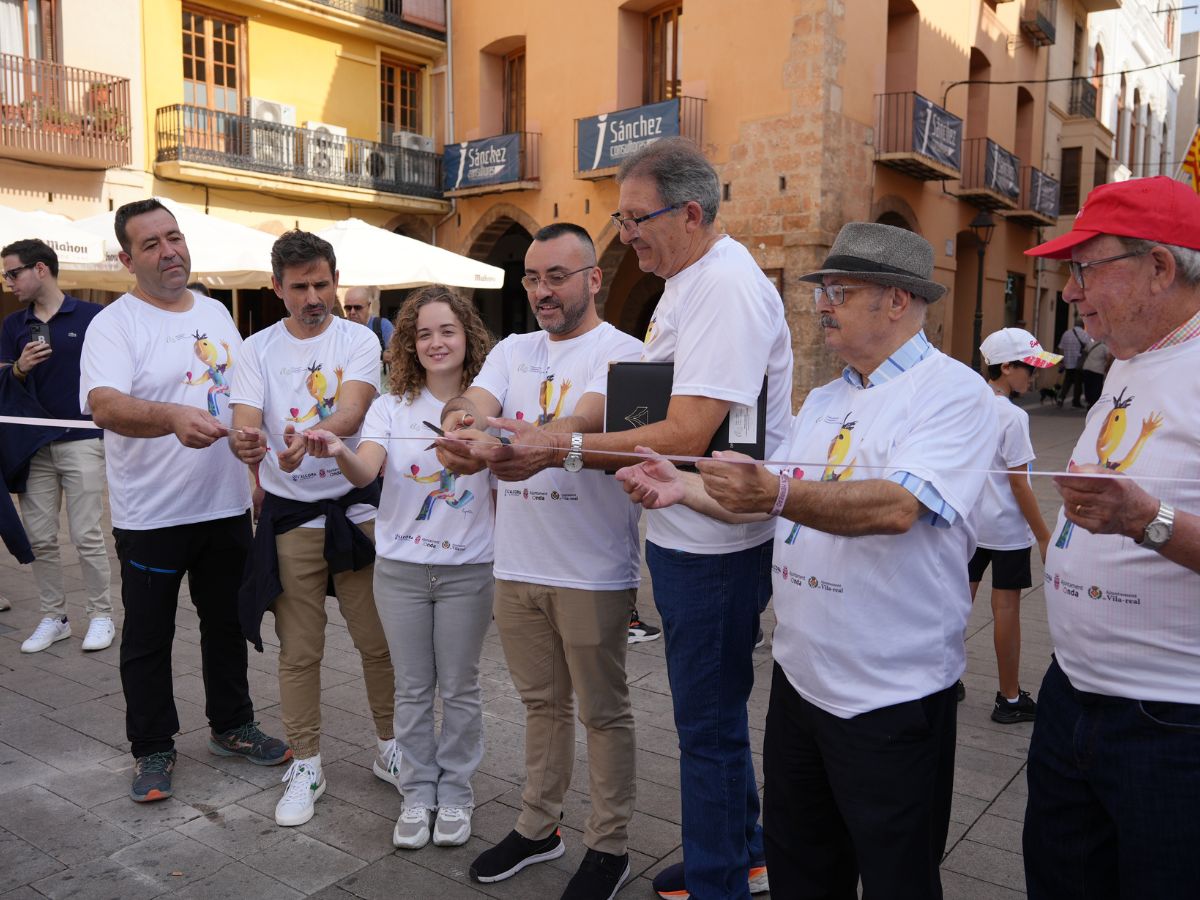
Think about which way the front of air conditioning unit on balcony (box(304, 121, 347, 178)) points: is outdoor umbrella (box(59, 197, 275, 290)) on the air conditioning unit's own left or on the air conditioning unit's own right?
on the air conditioning unit's own right

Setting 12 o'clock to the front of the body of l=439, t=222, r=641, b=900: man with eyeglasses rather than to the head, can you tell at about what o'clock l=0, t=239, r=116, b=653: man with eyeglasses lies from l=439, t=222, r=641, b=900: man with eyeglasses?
l=0, t=239, r=116, b=653: man with eyeglasses is roughly at 3 o'clock from l=439, t=222, r=641, b=900: man with eyeglasses.

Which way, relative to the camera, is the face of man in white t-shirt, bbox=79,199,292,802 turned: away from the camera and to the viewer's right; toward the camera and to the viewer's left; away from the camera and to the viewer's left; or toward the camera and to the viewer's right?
toward the camera and to the viewer's right

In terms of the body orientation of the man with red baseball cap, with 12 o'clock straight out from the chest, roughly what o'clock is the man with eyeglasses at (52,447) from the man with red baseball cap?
The man with eyeglasses is roughly at 2 o'clock from the man with red baseball cap.

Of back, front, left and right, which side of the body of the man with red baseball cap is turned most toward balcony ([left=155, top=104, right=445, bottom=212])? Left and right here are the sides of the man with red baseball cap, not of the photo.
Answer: right

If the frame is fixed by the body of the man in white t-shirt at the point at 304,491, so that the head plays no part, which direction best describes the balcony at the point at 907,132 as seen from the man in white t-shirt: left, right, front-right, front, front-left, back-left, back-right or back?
back-left

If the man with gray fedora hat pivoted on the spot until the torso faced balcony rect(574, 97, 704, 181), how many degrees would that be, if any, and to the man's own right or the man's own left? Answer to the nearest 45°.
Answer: approximately 135° to the man's own right

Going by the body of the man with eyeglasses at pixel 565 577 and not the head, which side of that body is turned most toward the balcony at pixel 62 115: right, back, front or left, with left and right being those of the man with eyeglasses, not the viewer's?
right

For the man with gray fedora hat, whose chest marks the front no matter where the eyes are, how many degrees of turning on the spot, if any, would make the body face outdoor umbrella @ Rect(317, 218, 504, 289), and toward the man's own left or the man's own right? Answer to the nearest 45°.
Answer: approximately 90° to the man's own right

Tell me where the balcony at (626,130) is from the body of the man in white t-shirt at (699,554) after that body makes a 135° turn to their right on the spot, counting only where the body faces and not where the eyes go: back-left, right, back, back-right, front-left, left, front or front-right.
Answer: front-left

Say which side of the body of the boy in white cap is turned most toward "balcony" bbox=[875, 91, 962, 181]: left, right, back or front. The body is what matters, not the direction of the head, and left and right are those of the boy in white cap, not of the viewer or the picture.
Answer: left

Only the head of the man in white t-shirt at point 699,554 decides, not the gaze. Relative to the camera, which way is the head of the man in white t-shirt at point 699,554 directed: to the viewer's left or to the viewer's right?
to the viewer's left

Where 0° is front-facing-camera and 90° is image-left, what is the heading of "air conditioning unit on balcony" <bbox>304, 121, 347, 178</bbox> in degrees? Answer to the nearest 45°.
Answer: approximately 315°

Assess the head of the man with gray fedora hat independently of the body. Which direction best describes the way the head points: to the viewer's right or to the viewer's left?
to the viewer's left

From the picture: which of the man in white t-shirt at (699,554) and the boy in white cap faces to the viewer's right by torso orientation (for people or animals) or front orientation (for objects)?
the boy in white cap

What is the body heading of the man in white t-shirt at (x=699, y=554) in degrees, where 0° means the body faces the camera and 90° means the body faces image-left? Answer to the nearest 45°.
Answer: approximately 90°
